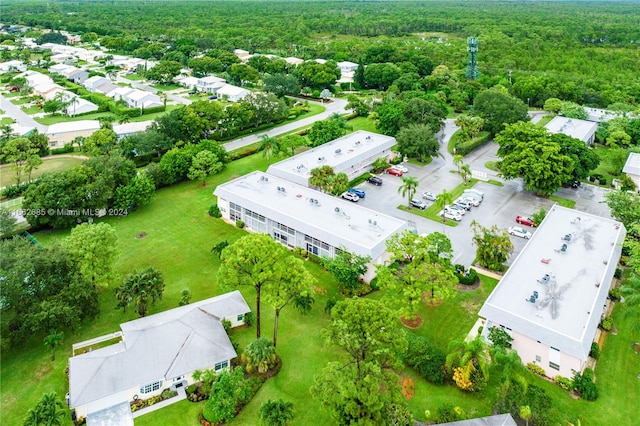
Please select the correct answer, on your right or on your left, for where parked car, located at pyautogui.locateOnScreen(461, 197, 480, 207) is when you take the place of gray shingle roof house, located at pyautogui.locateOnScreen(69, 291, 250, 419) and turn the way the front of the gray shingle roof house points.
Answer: on your left

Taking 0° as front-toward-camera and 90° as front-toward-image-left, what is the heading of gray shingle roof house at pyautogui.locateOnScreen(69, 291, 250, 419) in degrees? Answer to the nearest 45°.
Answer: approximately 315°

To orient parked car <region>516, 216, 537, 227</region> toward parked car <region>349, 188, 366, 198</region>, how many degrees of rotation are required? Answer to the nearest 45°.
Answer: approximately 135° to its right

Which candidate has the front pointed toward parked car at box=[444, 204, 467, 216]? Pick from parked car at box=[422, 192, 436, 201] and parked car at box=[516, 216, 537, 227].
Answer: parked car at box=[422, 192, 436, 201]

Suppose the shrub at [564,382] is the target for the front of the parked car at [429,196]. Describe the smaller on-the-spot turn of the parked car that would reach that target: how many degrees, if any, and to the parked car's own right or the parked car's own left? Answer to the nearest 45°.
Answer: approximately 45° to the parked car's own right

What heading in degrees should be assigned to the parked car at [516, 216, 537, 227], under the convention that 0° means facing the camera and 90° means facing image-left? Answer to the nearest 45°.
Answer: approximately 315°

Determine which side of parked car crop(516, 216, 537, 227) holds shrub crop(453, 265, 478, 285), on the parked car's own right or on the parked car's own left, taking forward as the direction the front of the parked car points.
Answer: on the parked car's own right
